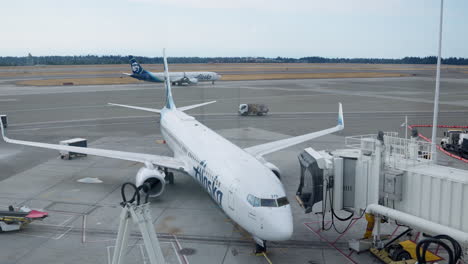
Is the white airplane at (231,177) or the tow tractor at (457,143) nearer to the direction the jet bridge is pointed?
the white airplane

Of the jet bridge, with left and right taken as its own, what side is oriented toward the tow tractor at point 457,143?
right

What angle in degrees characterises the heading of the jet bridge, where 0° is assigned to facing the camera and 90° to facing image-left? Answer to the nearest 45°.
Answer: approximately 90°

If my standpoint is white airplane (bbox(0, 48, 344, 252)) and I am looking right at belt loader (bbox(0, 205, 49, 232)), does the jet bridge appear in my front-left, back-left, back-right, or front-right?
back-left

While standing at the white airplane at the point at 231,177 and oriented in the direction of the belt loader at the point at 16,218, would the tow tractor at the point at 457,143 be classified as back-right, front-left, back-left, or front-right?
back-right

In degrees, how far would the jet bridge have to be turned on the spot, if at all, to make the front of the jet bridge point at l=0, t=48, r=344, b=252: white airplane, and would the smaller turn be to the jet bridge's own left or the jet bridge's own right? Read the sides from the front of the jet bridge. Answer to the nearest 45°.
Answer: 0° — it already faces it

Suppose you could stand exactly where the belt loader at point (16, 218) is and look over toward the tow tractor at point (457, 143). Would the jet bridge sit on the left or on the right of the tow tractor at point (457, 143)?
right
